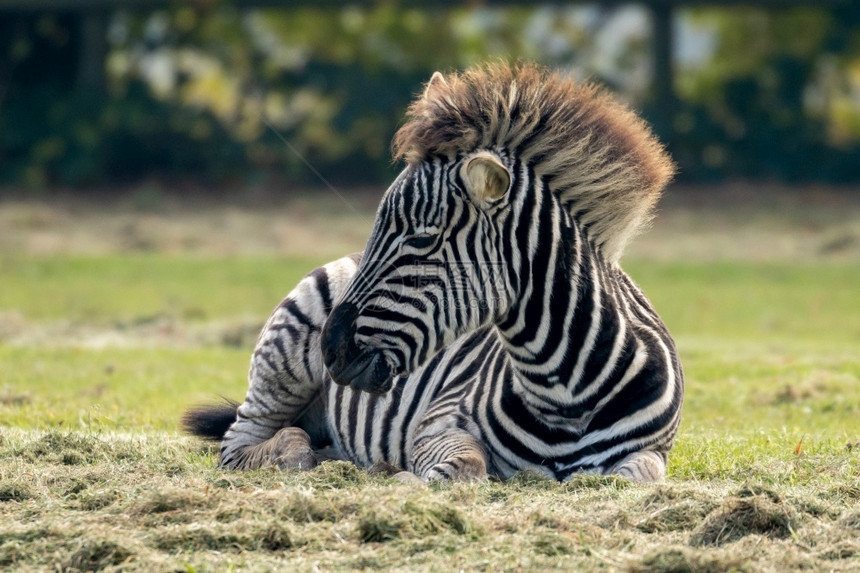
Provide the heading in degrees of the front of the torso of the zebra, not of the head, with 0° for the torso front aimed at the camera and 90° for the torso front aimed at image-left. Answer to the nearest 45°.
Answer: approximately 315°
